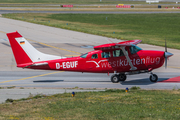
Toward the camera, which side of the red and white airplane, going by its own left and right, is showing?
right
